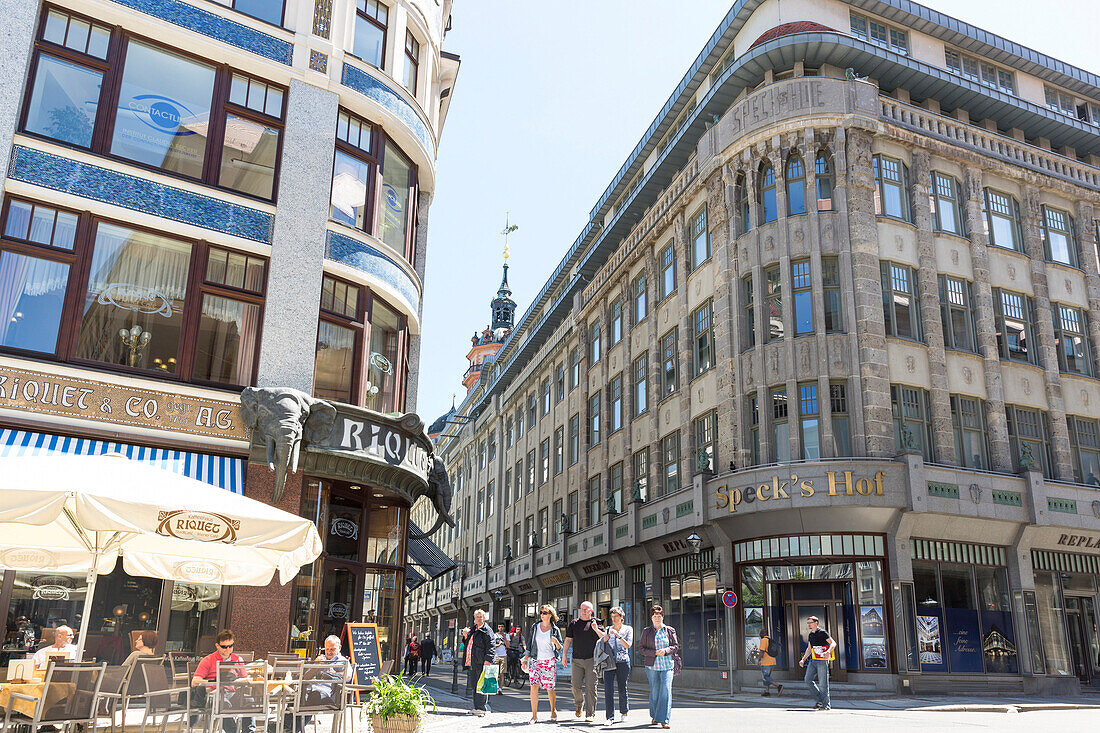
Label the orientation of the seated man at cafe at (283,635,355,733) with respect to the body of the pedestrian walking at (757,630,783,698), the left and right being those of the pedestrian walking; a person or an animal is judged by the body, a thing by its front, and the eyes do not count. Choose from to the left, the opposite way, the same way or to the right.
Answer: to the left

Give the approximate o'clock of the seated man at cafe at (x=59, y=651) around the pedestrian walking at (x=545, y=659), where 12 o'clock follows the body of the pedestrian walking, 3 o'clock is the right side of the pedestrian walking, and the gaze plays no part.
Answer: The seated man at cafe is roughly at 2 o'clock from the pedestrian walking.
